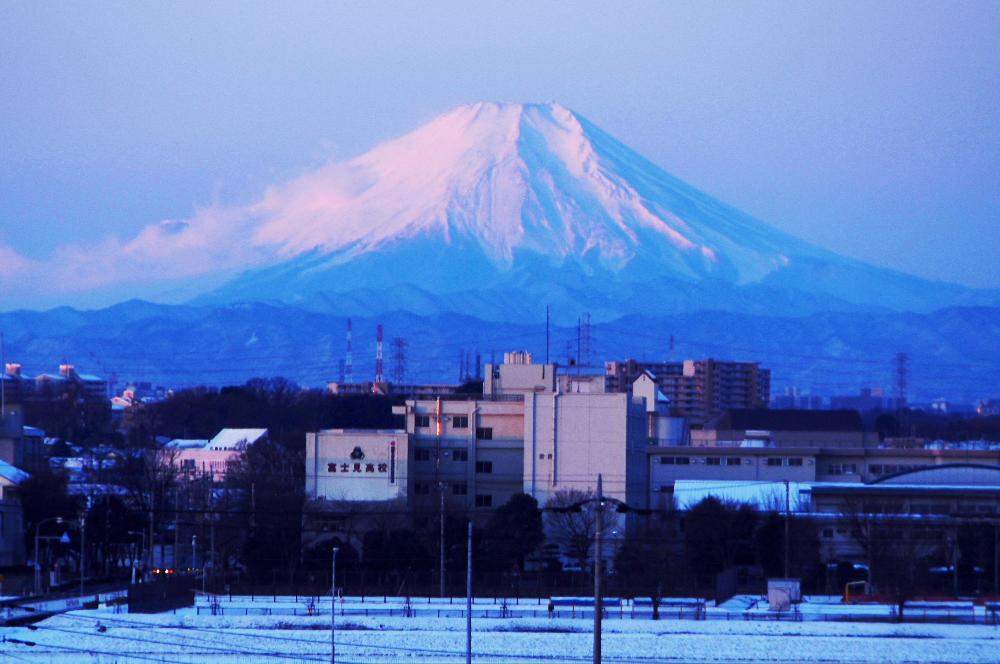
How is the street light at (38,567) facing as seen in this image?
to the viewer's right

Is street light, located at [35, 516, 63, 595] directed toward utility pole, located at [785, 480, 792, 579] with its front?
yes

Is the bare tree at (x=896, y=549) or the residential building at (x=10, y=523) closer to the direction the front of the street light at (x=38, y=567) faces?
the bare tree

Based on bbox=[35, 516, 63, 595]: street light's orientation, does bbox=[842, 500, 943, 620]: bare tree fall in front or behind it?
in front

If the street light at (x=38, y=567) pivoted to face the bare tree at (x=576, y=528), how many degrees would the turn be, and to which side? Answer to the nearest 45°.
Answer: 0° — it already faces it

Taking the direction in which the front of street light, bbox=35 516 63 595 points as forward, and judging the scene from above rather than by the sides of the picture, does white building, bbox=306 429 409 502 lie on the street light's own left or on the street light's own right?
on the street light's own left

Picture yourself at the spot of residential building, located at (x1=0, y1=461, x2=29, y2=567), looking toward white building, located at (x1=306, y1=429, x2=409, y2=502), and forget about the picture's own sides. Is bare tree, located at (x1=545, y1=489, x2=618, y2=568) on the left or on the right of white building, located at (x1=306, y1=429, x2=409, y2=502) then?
right
